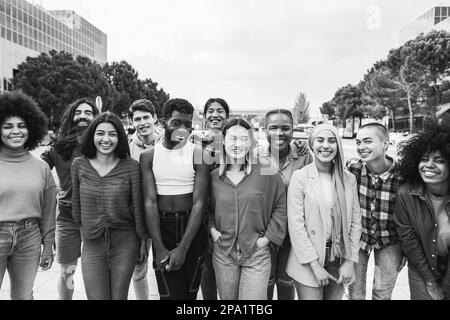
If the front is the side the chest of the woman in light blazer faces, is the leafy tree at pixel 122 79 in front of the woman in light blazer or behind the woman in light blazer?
behind

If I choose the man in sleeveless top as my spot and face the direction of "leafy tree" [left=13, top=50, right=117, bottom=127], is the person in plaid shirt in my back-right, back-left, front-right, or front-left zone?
back-right

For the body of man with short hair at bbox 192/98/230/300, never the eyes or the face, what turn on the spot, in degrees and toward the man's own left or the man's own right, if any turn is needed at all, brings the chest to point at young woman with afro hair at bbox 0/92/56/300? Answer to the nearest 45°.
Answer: approximately 45° to the man's own right

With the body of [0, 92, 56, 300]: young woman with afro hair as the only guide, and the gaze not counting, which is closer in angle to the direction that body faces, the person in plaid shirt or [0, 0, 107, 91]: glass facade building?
the person in plaid shirt

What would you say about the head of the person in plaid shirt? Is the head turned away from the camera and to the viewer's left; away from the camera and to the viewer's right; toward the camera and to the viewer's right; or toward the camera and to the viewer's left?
toward the camera and to the viewer's left

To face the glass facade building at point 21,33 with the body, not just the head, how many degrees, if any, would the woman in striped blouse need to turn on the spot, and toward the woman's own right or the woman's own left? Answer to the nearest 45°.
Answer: approximately 180°

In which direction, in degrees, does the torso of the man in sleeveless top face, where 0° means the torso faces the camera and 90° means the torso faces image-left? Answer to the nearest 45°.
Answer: approximately 0°

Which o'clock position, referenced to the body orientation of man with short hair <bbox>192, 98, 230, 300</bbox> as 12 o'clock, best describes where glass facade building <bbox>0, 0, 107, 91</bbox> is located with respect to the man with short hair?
The glass facade building is roughly at 5 o'clock from the man with short hair.
